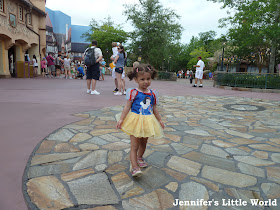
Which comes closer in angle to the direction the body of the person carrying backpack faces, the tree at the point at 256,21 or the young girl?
the tree

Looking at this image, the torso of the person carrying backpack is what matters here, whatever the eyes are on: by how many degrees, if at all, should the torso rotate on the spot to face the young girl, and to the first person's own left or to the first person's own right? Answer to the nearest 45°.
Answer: approximately 135° to the first person's own right

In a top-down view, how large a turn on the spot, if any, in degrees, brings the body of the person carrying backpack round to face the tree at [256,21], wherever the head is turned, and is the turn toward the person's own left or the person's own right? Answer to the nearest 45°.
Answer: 0° — they already face it

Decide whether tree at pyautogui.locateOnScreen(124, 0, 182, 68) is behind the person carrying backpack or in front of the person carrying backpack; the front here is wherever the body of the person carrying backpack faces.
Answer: in front

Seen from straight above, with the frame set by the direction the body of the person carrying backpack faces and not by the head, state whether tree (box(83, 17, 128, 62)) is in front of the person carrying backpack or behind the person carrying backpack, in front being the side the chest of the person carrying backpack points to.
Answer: in front

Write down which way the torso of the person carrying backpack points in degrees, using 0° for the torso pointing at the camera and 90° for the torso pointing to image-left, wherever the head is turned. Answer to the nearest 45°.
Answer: approximately 225°
